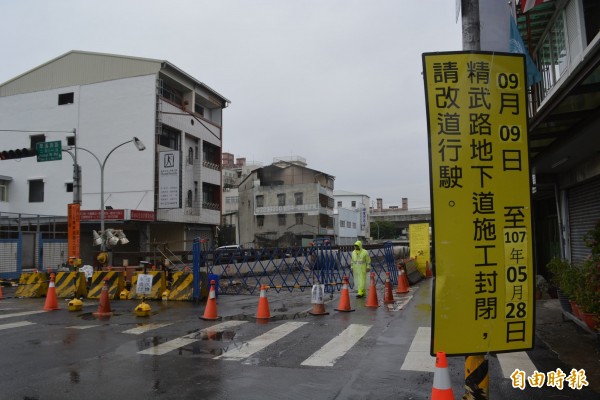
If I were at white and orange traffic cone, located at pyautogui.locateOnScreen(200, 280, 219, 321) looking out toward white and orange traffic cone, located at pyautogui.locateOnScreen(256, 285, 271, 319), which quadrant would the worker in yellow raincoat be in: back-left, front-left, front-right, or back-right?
front-left

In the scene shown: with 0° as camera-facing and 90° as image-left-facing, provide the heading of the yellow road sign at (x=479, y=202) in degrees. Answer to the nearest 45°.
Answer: approximately 0°

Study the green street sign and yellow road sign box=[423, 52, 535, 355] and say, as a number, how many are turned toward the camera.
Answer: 2

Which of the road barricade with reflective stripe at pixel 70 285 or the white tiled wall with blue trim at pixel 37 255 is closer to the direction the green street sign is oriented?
the road barricade with reflective stripe

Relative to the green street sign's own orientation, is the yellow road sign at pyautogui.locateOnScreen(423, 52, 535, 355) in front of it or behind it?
in front

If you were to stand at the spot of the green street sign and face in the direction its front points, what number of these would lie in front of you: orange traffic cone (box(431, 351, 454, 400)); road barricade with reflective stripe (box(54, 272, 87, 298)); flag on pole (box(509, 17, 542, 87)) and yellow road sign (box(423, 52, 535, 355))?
4

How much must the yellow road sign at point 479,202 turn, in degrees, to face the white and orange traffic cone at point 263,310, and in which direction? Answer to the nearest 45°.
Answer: approximately 135° to its right

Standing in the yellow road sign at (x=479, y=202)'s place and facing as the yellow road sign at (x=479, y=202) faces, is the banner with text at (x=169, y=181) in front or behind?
behind

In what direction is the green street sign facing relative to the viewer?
toward the camera

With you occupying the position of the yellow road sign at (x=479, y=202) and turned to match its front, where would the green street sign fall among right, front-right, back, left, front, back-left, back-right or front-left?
back-right

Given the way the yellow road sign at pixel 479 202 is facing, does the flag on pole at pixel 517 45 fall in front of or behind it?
behind
